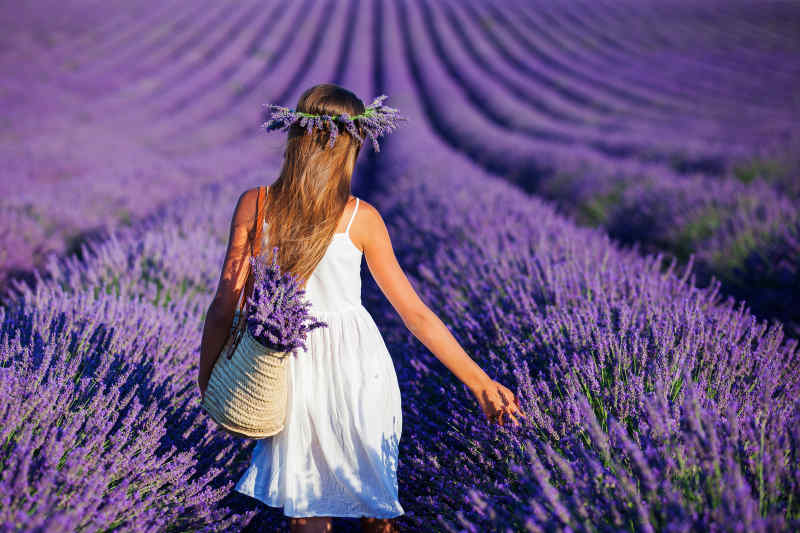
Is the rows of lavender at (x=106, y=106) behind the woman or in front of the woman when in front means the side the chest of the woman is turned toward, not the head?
in front

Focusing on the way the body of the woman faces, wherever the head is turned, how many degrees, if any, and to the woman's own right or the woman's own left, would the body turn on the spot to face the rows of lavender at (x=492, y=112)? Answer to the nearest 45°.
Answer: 0° — they already face it

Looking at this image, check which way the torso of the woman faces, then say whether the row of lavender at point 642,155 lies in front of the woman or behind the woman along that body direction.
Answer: in front

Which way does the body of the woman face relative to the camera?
away from the camera

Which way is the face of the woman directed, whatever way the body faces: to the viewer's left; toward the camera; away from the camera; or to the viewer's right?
away from the camera
